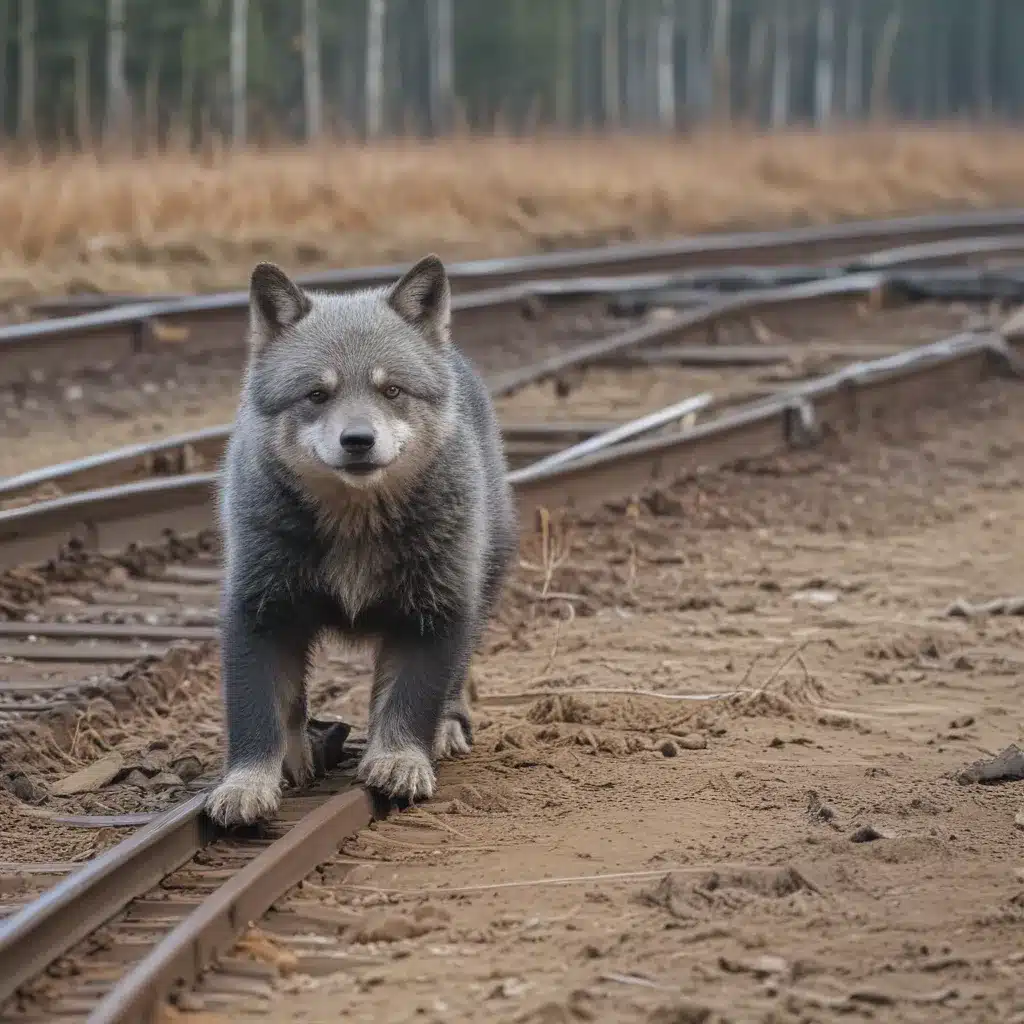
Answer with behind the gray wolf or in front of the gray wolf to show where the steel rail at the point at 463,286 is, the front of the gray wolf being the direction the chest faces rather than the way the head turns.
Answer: behind

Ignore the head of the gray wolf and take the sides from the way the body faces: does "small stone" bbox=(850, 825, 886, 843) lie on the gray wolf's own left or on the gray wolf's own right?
on the gray wolf's own left

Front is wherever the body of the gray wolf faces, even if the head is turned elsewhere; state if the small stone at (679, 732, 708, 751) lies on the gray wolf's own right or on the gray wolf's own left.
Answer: on the gray wolf's own left

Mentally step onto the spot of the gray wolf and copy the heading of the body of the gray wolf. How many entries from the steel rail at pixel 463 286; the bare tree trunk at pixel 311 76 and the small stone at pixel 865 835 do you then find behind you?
2

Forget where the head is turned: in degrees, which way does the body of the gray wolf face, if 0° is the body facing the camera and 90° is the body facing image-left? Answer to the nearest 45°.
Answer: approximately 0°

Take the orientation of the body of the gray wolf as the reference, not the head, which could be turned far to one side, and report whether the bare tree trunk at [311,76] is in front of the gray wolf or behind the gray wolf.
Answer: behind

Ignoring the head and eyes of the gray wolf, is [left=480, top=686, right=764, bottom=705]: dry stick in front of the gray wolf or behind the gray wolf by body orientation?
behind
